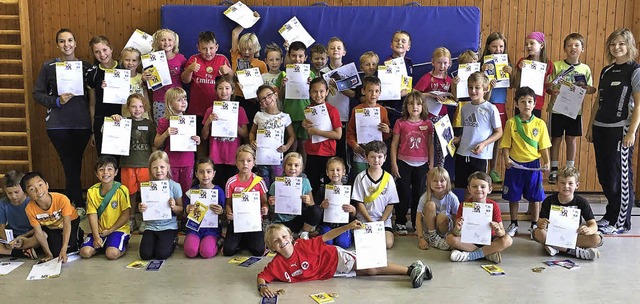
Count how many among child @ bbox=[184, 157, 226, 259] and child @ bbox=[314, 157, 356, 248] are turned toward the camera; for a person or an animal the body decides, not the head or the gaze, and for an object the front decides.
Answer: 2

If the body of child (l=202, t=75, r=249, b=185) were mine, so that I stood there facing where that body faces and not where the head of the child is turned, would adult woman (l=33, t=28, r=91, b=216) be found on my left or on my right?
on my right

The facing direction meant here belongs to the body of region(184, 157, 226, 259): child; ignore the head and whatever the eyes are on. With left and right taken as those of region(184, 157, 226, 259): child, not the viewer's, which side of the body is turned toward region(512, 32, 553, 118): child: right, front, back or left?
left

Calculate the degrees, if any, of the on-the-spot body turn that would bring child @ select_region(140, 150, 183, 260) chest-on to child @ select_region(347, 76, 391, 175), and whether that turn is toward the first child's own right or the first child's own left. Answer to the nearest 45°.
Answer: approximately 90° to the first child's own left

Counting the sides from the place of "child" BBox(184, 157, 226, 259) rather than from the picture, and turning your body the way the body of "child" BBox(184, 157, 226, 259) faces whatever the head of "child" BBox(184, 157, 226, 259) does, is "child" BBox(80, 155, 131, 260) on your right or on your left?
on your right

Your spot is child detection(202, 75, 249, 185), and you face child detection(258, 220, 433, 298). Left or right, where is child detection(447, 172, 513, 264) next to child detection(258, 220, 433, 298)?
left

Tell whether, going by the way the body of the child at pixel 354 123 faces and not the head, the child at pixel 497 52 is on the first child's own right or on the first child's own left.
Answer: on the first child's own left
